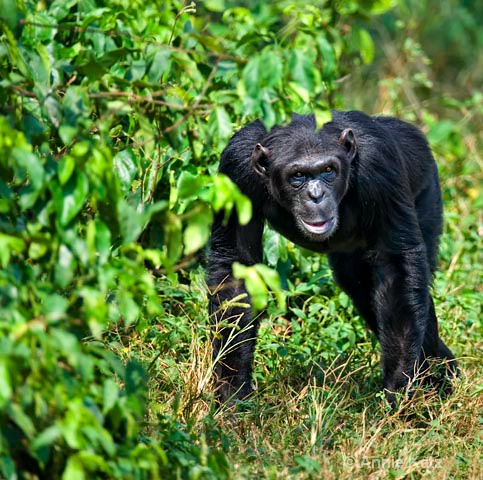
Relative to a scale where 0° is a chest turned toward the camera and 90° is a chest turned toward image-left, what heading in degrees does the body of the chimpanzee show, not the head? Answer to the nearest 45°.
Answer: approximately 45°
